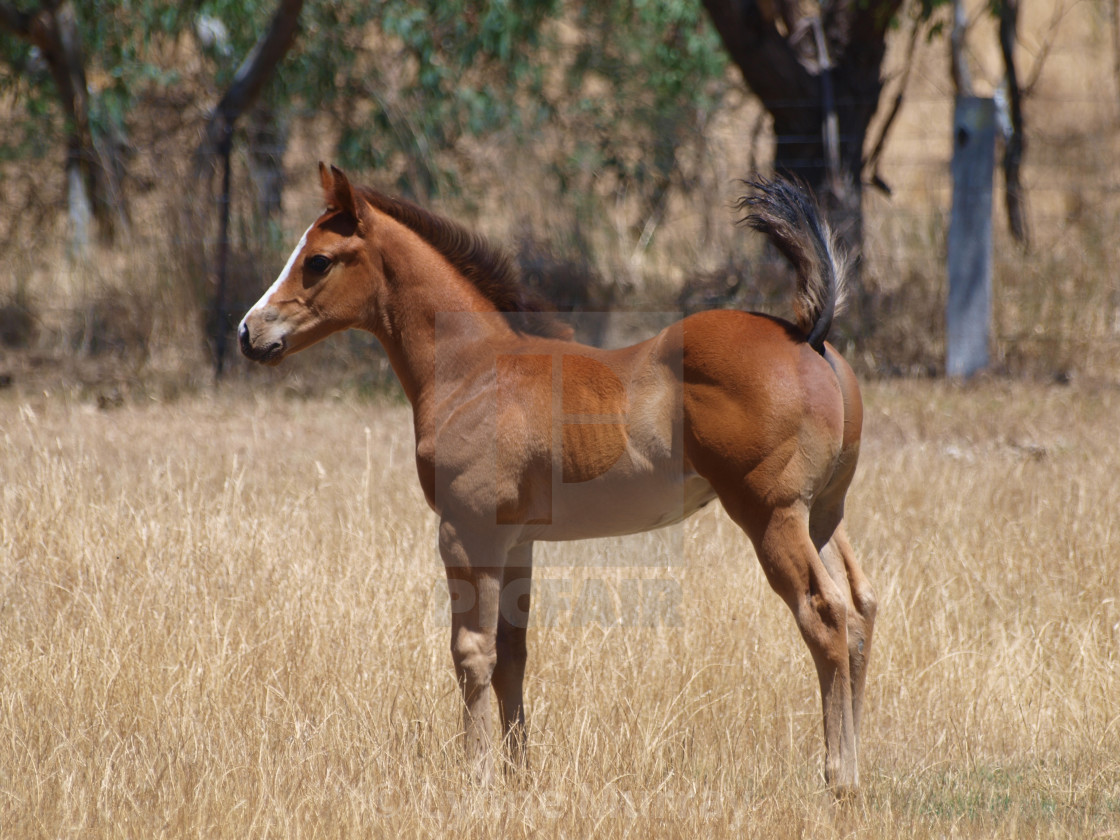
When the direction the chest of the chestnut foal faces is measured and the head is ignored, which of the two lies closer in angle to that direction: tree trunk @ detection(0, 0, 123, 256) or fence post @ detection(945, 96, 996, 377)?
the tree trunk

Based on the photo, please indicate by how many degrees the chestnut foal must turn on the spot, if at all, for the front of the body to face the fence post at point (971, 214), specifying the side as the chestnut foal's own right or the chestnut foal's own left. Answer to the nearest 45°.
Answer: approximately 135° to the chestnut foal's own right

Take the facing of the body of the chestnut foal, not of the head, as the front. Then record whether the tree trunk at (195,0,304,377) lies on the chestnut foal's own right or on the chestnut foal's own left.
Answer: on the chestnut foal's own right

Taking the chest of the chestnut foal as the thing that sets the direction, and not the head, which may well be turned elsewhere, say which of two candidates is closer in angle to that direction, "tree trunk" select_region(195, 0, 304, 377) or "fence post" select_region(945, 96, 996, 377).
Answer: the tree trunk

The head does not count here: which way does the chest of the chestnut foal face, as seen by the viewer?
to the viewer's left

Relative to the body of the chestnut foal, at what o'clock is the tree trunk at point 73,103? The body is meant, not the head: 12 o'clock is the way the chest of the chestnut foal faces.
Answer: The tree trunk is roughly at 2 o'clock from the chestnut foal.

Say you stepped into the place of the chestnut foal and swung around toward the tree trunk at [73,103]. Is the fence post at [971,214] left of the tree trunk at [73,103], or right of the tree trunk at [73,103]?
right

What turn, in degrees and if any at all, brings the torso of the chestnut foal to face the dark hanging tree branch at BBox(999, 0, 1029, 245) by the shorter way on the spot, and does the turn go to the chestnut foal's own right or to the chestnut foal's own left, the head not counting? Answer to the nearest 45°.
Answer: approximately 135° to the chestnut foal's own right
